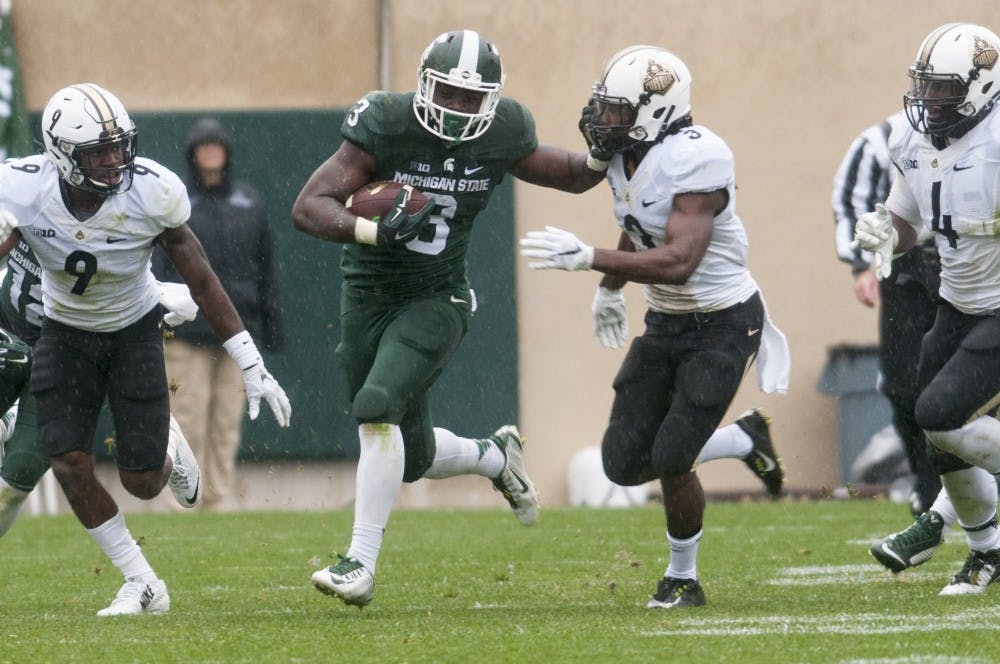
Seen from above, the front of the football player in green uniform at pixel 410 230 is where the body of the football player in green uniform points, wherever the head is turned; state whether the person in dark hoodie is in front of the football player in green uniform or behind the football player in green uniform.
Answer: behind

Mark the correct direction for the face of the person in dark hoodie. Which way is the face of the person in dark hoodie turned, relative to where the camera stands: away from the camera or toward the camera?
toward the camera

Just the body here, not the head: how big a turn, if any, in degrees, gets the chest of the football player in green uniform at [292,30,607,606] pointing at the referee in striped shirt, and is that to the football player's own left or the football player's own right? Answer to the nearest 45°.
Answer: approximately 135° to the football player's own left

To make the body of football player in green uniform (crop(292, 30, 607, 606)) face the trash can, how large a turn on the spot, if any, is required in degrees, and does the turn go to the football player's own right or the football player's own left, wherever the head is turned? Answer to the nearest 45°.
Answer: approximately 135° to the football player's own left

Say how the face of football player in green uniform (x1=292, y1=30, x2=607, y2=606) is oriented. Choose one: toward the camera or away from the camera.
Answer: toward the camera

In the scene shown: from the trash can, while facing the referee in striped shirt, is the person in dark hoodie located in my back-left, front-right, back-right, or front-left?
front-right

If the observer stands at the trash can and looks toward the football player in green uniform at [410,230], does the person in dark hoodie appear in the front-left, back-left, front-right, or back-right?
front-right

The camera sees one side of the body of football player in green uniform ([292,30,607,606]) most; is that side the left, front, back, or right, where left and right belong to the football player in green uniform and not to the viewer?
front
